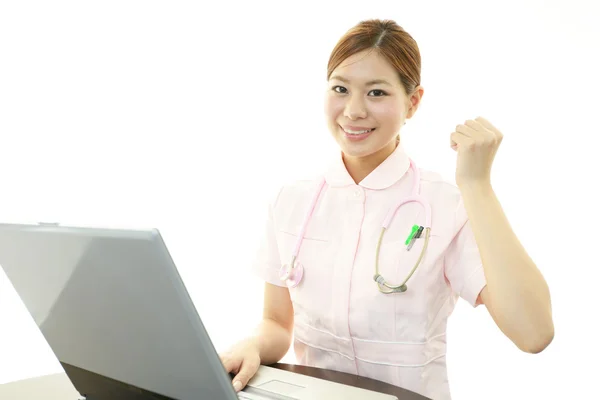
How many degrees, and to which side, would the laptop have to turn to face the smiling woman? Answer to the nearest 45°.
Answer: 0° — it already faces them

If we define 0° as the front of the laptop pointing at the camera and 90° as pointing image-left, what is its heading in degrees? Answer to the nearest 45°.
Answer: approximately 225°
